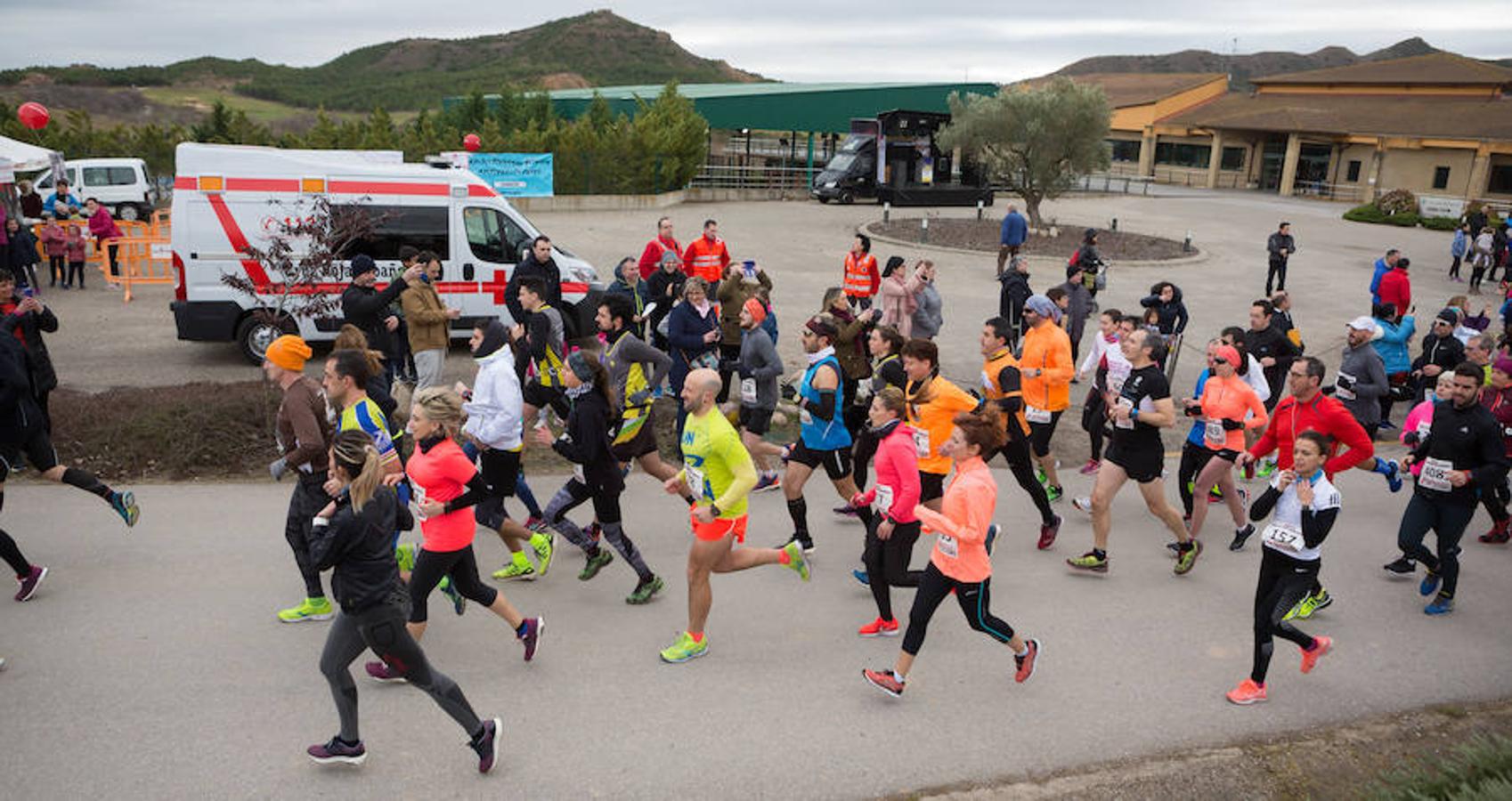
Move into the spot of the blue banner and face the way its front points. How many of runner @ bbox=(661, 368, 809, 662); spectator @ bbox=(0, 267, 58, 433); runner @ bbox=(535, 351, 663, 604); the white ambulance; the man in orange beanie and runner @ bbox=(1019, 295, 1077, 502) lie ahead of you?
6

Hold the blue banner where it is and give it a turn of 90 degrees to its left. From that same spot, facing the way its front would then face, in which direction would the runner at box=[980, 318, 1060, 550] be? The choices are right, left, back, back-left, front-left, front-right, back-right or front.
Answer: right

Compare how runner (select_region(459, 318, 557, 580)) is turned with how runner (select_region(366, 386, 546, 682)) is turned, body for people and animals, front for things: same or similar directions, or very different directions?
same or similar directions

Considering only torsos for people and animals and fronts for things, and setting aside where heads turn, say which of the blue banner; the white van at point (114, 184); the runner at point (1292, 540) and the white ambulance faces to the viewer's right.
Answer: the white ambulance

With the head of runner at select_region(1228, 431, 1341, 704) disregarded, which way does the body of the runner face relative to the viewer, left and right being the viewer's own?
facing the viewer and to the left of the viewer

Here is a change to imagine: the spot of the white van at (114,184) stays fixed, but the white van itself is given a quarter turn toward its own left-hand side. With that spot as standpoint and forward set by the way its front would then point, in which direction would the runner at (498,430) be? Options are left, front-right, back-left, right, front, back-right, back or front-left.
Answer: front

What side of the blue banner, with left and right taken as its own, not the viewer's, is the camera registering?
front

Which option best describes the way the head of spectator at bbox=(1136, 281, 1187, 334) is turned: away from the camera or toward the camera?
toward the camera

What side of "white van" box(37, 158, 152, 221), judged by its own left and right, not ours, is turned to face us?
left
